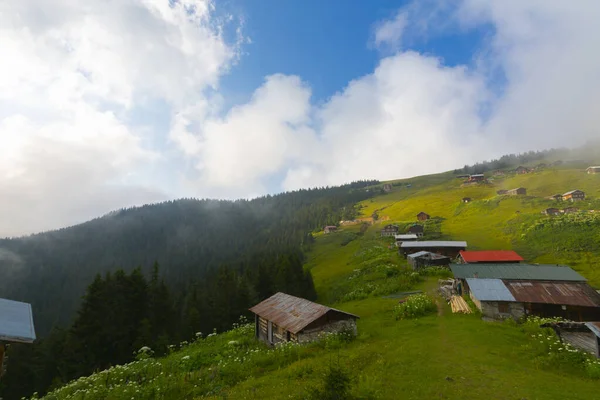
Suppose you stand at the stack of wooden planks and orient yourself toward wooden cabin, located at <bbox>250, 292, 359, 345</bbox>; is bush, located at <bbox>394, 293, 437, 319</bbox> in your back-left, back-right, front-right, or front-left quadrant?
front-right

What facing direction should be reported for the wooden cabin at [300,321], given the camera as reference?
facing the viewer and to the left of the viewer

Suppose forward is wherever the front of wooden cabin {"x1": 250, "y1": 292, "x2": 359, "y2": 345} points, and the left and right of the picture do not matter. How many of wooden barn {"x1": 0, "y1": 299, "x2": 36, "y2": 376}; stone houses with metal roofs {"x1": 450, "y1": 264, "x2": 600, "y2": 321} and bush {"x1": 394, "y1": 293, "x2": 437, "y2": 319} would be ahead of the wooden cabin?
1

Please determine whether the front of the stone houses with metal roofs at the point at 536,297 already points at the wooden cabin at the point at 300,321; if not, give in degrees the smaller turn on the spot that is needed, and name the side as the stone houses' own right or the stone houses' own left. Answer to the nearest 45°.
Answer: approximately 45° to the stone houses' own right

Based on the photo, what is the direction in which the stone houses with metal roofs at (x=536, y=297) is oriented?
toward the camera

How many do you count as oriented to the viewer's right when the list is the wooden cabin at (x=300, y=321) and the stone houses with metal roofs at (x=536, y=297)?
0

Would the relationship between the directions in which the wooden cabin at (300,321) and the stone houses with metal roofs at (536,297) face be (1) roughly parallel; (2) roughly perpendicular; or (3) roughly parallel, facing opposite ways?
roughly parallel

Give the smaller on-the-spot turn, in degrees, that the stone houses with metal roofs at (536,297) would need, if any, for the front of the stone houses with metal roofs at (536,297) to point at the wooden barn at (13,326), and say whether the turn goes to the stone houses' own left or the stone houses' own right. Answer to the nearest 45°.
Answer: approximately 45° to the stone houses' own right

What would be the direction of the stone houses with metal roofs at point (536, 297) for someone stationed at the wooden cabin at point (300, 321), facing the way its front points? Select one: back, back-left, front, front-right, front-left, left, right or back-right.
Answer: back-left

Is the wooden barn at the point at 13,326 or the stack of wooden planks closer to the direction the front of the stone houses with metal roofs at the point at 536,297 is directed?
the wooden barn

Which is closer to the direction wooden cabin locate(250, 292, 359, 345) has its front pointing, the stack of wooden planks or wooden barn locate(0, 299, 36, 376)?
the wooden barn

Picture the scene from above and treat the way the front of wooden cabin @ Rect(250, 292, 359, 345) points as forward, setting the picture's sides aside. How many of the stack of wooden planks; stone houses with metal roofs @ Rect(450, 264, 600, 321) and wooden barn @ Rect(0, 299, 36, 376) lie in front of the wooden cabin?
1

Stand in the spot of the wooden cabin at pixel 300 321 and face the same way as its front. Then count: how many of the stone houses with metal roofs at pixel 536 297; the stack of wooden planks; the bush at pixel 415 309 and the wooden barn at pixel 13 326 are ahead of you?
1

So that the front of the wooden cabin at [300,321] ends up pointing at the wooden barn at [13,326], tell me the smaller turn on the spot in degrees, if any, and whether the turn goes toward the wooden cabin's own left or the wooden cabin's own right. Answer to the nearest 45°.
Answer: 0° — it already faces it
